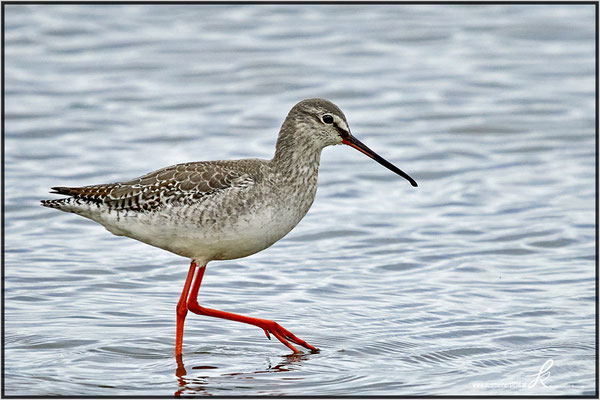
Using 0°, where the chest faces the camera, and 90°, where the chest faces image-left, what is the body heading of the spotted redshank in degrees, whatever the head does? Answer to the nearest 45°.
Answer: approximately 270°
